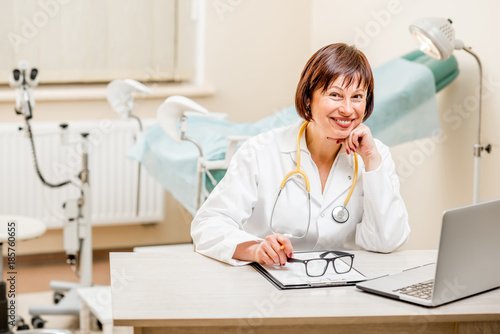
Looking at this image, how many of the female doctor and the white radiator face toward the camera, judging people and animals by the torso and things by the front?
2

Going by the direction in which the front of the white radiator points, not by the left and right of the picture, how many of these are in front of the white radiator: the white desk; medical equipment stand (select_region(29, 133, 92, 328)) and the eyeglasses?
3

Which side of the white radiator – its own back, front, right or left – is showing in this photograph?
front

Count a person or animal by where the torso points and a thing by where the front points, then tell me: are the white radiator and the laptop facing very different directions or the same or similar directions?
very different directions

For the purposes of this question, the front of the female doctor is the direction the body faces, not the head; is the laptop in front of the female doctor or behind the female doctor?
in front

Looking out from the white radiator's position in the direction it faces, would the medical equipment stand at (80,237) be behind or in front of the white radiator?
in front

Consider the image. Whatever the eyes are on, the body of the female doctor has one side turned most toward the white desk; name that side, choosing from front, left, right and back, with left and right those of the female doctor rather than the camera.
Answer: front

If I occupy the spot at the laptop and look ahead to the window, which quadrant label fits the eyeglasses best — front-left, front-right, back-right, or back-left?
front-left

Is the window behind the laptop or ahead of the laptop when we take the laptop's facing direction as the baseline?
ahead

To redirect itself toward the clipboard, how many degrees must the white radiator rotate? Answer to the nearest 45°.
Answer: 0° — it already faces it

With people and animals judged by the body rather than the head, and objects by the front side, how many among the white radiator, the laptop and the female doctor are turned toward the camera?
2

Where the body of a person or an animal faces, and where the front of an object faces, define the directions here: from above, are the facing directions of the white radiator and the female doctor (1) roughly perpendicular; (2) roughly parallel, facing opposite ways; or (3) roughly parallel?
roughly parallel

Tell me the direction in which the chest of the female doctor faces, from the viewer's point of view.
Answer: toward the camera

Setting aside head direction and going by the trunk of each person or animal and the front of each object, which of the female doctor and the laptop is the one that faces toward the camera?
the female doctor

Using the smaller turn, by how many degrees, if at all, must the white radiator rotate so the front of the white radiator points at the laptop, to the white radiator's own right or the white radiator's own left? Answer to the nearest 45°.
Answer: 0° — it already faces it

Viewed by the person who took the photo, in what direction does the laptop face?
facing away from the viewer and to the left of the viewer
